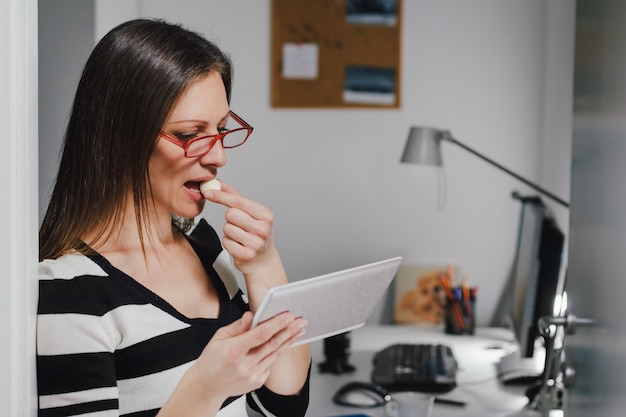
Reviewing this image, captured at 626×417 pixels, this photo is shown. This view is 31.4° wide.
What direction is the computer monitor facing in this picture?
to the viewer's left

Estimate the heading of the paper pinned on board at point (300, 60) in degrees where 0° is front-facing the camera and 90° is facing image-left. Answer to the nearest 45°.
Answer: approximately 0°

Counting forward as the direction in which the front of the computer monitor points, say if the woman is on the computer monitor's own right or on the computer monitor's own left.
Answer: on the computer monitor's own left

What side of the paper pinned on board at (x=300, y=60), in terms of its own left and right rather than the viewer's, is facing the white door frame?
front

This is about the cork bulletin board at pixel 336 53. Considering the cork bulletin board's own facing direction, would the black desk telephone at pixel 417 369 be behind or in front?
in front

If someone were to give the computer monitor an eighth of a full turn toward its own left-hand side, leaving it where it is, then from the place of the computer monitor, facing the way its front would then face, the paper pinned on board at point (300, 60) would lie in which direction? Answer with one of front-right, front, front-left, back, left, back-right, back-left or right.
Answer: right

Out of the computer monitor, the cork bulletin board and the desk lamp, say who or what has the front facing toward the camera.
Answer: the cork bulletin board

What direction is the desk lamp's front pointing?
to the viewer's left
